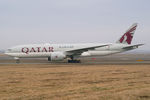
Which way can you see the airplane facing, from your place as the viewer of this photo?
facing to the left of the viewer
